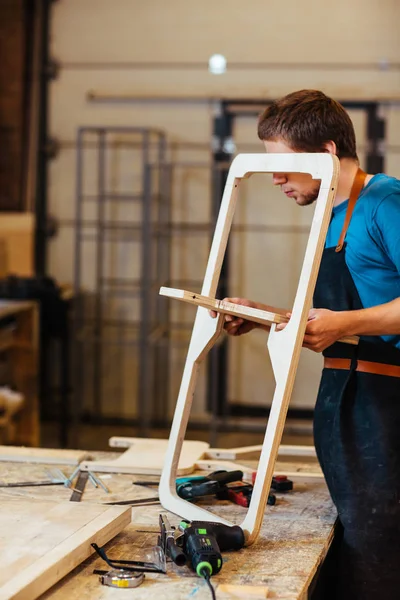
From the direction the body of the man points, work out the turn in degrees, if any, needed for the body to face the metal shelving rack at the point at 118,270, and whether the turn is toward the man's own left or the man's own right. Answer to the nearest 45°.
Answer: approximately 90° to the man's own right

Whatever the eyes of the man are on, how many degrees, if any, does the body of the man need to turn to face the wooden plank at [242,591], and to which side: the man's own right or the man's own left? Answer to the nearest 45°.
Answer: approximately 90° to the man's own left

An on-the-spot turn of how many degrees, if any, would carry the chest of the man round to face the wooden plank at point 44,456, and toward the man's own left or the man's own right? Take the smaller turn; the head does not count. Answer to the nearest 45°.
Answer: approximately 45° to the man's own right

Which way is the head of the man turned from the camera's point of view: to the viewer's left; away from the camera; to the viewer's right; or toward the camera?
to the viewer's left

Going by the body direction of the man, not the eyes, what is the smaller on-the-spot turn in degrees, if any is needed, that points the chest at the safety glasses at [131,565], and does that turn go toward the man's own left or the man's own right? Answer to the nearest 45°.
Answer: approximately 45° to the man's own left

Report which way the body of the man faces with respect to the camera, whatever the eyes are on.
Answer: to the viewer's left
